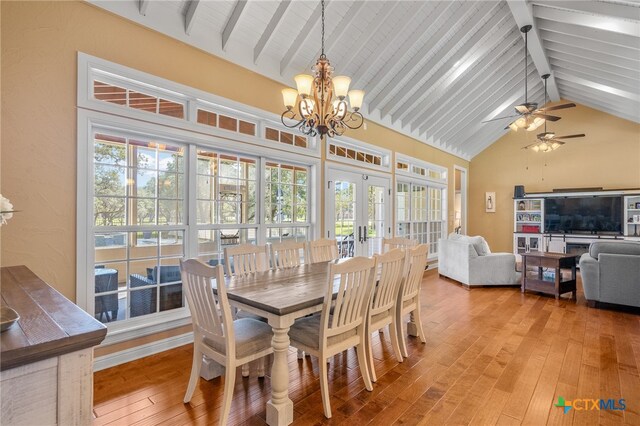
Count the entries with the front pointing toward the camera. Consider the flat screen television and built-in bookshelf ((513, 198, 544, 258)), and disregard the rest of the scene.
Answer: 2

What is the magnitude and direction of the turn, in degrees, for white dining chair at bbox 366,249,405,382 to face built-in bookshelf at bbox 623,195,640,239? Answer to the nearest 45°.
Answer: approximately 90° to its right

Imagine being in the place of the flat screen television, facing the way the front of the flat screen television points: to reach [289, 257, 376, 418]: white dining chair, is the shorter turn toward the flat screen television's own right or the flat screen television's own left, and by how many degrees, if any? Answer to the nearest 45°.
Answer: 0° — it already faces it

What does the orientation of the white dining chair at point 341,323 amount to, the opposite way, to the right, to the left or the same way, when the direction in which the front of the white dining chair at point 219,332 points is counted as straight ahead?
to the left

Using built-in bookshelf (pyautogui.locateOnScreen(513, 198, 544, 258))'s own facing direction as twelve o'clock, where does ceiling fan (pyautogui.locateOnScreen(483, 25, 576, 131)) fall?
The ceiling fan is roughly at 12 o'clock from the built-in bookshelf.

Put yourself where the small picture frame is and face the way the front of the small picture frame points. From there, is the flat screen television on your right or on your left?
on your left

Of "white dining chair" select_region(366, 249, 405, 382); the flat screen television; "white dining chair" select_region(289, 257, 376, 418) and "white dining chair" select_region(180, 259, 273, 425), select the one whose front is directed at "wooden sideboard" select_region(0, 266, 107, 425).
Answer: the flat screen television

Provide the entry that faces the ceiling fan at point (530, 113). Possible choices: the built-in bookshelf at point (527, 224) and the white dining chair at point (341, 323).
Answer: the built-in bookshelf

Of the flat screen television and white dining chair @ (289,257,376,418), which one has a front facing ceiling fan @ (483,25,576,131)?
the flat screen television

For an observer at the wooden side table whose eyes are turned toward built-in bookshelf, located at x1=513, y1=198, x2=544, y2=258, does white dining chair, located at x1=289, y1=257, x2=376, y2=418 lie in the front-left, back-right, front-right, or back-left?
back-left

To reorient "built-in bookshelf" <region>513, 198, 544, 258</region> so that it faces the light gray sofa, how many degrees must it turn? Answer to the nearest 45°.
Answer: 0° — it already faces it
